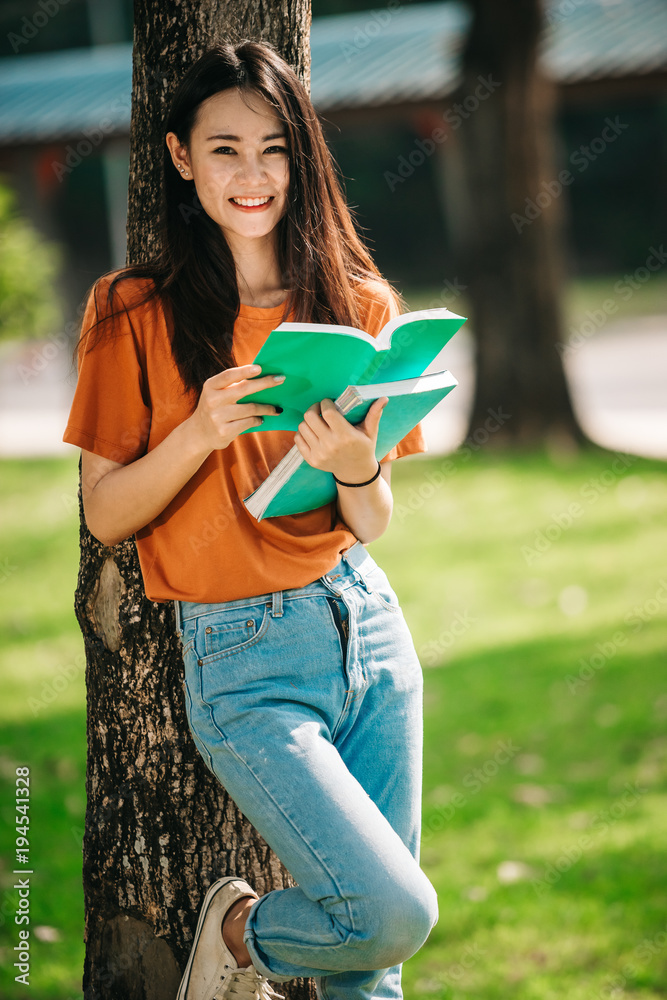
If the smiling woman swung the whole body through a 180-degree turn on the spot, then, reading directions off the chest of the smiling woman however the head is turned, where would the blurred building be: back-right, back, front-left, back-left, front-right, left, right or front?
front-right

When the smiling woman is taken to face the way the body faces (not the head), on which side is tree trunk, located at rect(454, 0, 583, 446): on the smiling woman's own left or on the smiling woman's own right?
on the smiling woman's own left

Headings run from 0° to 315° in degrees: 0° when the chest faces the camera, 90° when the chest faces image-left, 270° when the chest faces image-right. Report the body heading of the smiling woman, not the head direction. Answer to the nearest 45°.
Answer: approximately 315°
